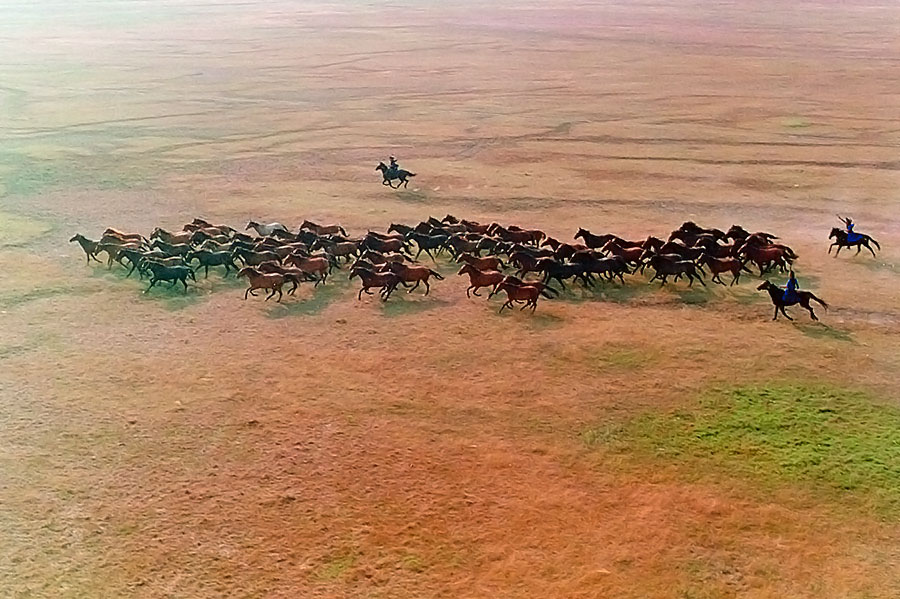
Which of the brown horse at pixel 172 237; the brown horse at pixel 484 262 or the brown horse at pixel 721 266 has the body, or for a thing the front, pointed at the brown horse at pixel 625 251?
the brown horse at pixel 721 266

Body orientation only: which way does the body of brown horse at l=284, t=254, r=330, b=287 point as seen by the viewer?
to the viewer's left

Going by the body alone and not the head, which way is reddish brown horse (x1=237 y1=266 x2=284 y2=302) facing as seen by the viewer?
to the viewer's left

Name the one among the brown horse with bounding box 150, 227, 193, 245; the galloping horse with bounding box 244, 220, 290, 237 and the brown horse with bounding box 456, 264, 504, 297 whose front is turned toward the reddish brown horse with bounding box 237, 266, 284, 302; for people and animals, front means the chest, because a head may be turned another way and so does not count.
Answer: the brown horse with bounding box 456, 264, 504, 297

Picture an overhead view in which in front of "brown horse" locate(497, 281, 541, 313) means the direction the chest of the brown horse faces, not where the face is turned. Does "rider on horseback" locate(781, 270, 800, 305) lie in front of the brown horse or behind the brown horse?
behind

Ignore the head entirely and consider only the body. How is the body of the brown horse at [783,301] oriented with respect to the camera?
to the viewer's left

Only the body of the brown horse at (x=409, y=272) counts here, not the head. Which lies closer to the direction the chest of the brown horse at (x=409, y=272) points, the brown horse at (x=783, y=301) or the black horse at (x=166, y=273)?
the black horse

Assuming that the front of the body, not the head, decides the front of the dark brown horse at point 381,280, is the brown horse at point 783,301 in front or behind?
behind

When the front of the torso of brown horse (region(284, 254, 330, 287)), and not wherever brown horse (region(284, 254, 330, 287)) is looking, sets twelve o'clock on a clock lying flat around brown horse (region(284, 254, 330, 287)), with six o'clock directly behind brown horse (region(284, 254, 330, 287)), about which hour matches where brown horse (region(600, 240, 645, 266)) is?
brown horse (region(600, 240, 645, 266)) is roughly at 6 o'clock from brown horse (region(284, 254, 330, 287)).

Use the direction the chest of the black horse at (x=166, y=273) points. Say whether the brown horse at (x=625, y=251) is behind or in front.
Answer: behind

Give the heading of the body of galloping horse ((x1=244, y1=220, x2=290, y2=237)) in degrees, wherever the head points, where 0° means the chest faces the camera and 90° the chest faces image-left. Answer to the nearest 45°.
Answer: approximately 90°

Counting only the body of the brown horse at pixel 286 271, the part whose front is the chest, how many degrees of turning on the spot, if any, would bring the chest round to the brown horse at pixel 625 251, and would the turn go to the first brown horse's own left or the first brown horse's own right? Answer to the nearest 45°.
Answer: approximately 180°

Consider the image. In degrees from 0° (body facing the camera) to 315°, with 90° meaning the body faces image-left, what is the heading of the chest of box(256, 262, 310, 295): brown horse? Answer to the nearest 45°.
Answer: approximately 90°

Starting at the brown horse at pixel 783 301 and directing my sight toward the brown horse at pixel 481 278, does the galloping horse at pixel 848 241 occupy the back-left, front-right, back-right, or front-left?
back-right

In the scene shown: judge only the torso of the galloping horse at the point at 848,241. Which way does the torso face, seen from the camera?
to the viewer's left
